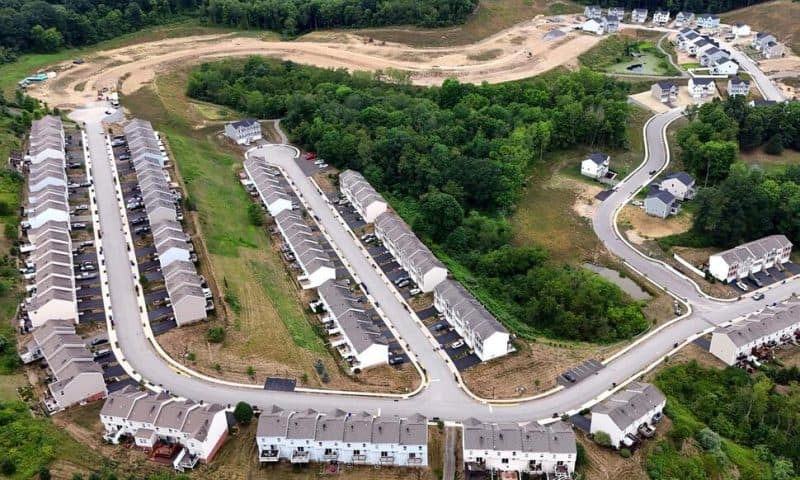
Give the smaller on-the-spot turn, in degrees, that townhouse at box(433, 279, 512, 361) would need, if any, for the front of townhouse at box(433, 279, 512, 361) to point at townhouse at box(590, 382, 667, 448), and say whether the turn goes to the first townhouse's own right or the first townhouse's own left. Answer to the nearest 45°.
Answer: approximately 90° to the first townhouse's own left

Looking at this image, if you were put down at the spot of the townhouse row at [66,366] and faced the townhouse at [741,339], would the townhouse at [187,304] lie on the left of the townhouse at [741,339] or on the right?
left

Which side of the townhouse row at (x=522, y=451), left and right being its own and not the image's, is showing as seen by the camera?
back

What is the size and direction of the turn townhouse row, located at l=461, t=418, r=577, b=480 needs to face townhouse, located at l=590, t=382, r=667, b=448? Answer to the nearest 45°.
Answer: approximately 45° to its right

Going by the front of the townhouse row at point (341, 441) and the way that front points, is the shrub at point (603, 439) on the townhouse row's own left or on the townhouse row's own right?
on the townhouse row's own right

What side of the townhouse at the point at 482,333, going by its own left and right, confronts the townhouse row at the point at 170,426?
front

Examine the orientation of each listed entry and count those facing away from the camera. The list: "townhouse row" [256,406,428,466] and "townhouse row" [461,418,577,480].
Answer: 2

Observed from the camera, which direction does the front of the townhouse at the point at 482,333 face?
facing the viewer and to the left of the viewer

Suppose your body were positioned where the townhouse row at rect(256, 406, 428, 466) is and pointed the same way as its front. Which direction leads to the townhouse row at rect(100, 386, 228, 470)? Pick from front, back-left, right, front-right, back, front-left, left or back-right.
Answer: left

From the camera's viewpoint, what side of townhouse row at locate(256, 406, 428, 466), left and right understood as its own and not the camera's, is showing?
back

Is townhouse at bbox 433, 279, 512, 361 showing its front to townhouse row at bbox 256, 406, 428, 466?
yes

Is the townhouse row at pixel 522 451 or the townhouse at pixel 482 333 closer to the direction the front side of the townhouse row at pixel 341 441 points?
the townhouse

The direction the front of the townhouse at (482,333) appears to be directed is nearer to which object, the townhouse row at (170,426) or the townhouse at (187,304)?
the townhouse row

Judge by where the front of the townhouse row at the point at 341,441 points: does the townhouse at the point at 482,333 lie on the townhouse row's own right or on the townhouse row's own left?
on the townhouse row's own right

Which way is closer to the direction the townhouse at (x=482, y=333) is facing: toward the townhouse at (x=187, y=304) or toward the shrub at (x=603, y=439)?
the townhouse

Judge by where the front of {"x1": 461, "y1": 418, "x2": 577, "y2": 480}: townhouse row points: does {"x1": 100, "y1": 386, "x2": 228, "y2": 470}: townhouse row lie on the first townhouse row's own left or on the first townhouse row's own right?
on the first townhouse row's own left

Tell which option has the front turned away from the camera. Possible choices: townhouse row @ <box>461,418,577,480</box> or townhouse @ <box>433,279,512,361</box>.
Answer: the townhouse row
